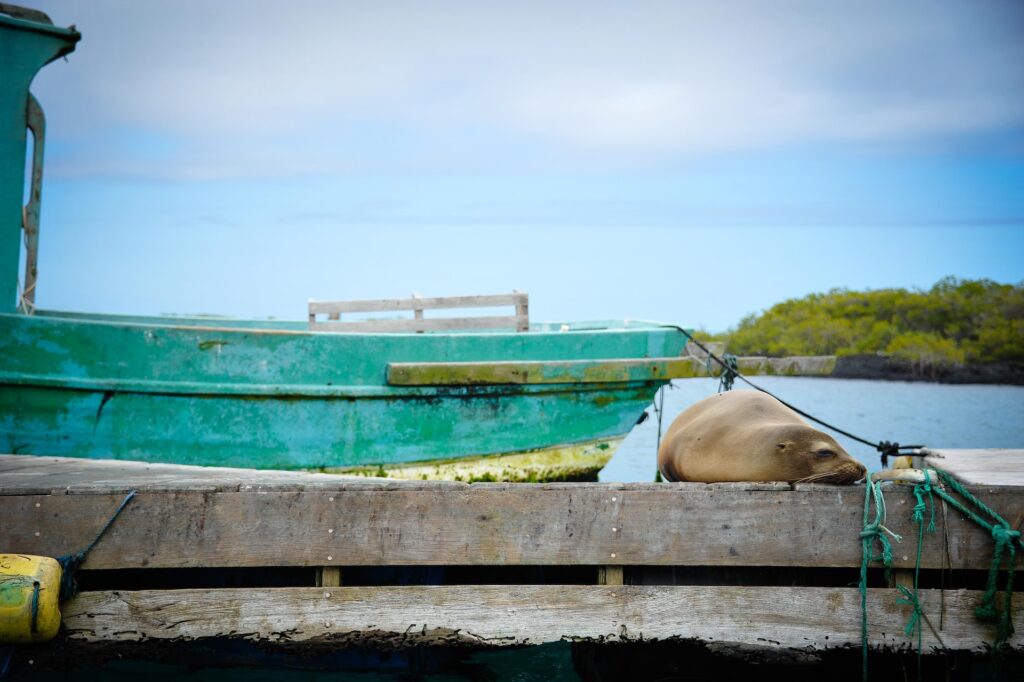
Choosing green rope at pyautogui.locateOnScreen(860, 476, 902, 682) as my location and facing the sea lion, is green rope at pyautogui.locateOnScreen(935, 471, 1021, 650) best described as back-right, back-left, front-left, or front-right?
back-right

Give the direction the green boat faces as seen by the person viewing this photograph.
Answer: facing to the right of the viewer

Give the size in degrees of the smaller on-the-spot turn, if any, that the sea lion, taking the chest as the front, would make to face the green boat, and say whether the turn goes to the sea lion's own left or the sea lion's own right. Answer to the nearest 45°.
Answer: approximately 180°

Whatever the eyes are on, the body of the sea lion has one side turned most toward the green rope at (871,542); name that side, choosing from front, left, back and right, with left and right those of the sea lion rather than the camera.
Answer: front

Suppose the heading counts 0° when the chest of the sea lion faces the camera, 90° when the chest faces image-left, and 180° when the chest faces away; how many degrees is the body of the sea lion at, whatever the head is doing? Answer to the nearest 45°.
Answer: approximately 315°

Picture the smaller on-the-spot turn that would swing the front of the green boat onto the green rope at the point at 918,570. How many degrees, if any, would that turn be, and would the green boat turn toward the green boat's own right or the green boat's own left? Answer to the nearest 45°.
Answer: approximately 45° to the green boat's own right

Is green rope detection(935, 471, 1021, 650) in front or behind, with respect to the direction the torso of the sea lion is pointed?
in front

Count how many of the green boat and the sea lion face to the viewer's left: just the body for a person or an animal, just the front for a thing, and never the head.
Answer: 0

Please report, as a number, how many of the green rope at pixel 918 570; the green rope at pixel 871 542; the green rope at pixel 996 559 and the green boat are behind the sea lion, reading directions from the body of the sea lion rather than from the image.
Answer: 1

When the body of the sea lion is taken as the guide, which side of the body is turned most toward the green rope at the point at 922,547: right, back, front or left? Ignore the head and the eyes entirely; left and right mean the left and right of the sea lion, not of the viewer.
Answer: front
